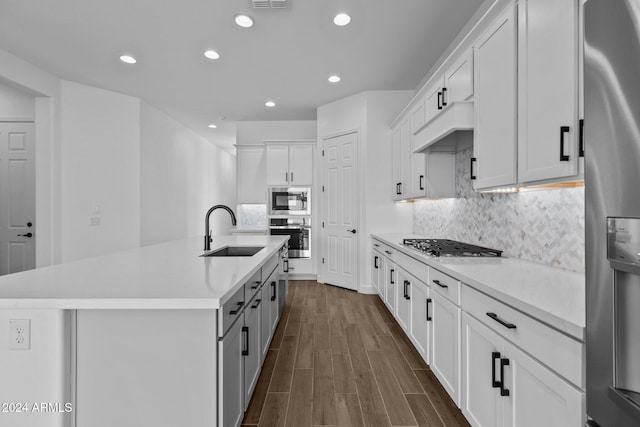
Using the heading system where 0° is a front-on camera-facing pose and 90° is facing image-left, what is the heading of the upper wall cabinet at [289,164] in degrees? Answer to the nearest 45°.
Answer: approximately 0°

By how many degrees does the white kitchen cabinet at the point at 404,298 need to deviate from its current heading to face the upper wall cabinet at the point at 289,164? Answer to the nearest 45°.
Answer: approximately 45° to its right

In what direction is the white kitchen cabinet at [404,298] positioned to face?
to the viewer's left

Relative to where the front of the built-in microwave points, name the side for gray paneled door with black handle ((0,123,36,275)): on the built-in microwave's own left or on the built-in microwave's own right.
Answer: on the built-in microwave's own right

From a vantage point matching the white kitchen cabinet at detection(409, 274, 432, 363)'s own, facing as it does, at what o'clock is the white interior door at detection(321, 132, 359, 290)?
The white interior door is roughly at 2 o'clock from the white kitchen cabinet.

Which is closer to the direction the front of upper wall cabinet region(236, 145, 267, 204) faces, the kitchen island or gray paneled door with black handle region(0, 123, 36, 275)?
the kitchen island
